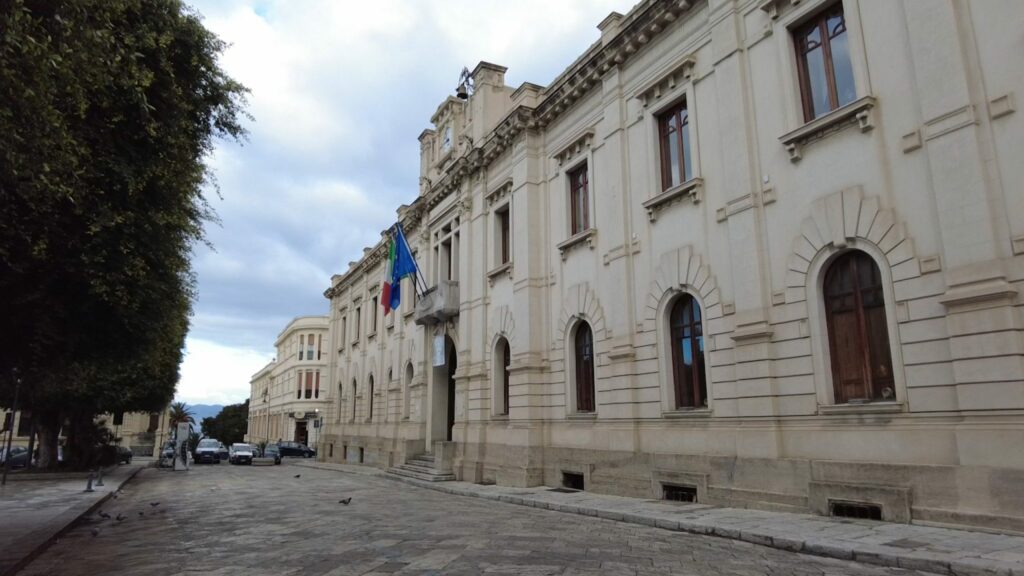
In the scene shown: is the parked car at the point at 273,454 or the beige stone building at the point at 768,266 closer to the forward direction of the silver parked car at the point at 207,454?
the beige stone building

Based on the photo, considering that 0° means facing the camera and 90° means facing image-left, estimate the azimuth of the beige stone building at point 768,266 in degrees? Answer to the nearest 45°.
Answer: approximately 45°

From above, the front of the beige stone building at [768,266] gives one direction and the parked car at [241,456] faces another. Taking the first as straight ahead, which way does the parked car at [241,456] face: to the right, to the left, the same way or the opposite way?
to the left

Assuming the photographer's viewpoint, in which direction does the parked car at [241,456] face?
facing the viewer

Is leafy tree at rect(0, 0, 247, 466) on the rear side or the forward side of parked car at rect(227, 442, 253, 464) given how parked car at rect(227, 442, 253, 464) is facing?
on the forward side

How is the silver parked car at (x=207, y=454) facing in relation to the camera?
toward the camera

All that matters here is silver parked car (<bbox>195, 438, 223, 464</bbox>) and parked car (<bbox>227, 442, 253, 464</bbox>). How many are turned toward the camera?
2

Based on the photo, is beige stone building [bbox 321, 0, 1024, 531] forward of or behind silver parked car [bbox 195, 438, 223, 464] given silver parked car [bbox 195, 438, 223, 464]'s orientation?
forward

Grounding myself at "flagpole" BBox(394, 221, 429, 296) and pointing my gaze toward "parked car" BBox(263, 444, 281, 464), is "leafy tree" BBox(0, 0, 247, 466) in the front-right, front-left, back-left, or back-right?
back-left

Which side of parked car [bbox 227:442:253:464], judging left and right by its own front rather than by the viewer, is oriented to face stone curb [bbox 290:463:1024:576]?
front

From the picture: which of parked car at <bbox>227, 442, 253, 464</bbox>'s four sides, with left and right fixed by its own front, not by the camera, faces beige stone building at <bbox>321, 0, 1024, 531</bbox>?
front

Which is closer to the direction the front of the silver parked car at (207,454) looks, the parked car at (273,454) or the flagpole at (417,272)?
the flagpole

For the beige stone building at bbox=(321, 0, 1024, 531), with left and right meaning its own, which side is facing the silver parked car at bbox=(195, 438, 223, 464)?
right

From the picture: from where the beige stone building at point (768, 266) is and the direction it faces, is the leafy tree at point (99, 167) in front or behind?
in front

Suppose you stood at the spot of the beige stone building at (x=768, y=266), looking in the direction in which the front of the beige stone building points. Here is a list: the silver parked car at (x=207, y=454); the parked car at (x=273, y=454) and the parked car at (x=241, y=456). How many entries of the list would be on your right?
3
